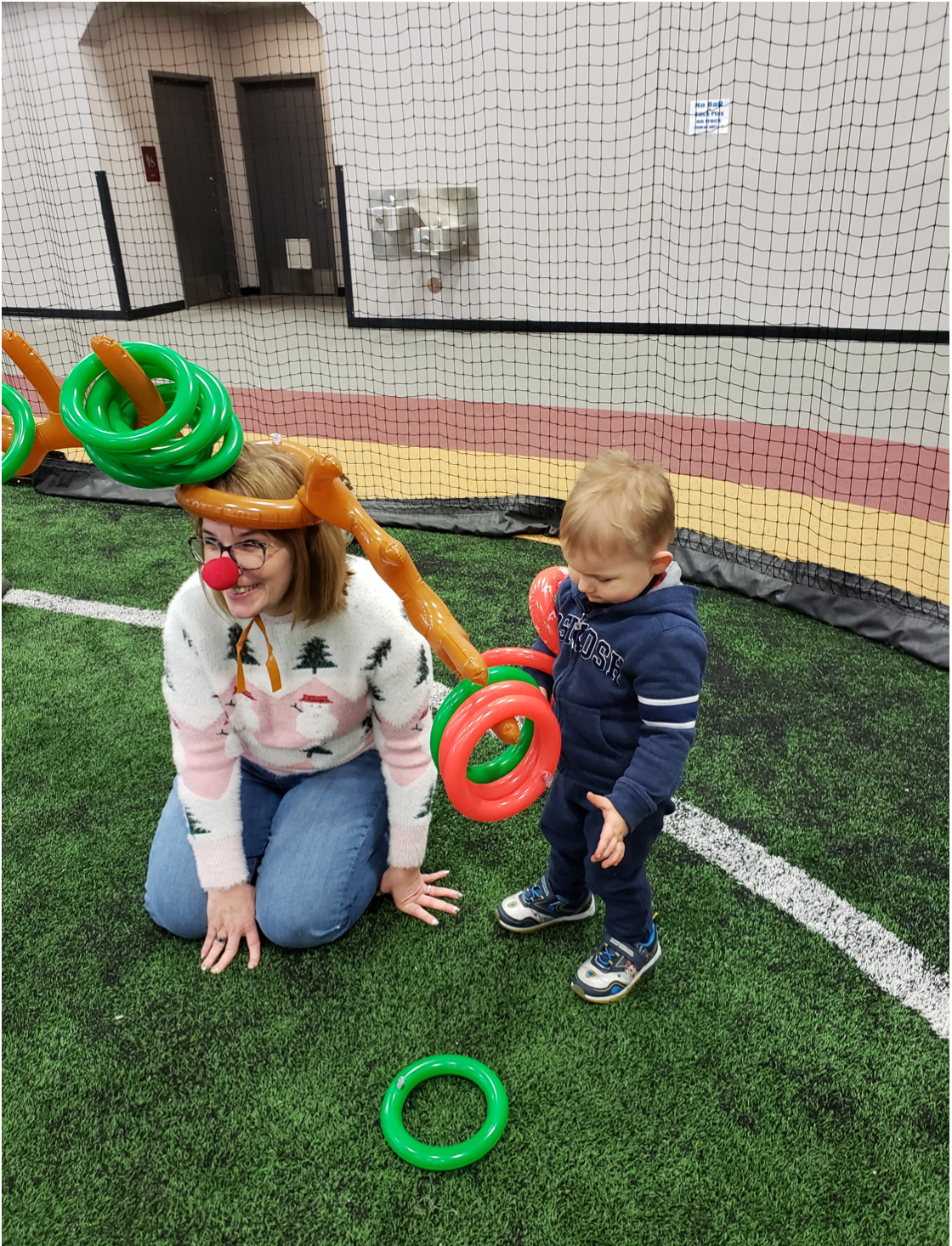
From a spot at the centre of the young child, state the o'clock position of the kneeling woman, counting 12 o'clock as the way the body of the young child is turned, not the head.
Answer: The kneeling woman is roughly at 2 o'clock from the young child.

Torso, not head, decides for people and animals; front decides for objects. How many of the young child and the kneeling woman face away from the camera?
0

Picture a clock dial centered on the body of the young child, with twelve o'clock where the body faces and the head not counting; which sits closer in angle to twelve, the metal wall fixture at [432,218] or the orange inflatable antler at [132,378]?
the orange inflatable antler

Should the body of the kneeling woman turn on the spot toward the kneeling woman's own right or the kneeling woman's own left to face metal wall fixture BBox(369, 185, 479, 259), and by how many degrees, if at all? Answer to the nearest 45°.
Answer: approximately 180°

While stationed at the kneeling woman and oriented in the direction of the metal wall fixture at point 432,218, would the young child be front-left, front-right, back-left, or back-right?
back-right

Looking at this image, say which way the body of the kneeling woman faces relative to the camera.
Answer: toward the camera
